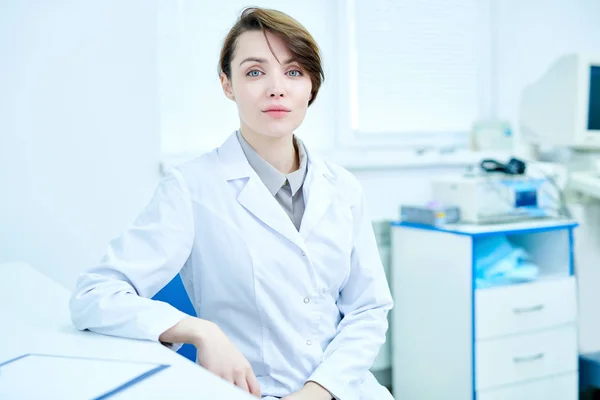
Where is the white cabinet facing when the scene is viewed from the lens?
facing the viewer and to the right of the viewer

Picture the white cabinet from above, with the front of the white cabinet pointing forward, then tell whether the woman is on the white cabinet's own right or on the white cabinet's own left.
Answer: on the white cabinet's own right

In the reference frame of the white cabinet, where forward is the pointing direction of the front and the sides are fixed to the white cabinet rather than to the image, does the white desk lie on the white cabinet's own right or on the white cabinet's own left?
on the white cabinet's own right
